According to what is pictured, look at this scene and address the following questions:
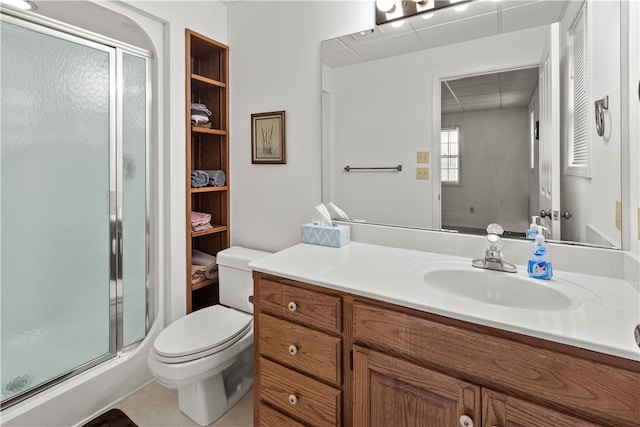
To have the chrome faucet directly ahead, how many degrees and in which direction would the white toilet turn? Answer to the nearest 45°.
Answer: approximately 90° to its left

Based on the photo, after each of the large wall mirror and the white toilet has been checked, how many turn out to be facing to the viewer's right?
0

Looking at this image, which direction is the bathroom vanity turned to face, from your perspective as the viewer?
facing the viewer and to the left of the viewer

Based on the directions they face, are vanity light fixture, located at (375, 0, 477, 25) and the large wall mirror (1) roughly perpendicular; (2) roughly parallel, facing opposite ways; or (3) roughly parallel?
roughly parallel

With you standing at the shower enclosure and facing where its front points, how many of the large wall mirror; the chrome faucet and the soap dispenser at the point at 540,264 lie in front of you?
3

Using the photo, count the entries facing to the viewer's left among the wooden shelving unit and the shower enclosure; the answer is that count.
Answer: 0

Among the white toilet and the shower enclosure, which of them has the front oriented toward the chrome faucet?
the shower enclosure

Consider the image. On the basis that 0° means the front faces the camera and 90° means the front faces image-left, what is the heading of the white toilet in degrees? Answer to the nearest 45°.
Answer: approximately 45°

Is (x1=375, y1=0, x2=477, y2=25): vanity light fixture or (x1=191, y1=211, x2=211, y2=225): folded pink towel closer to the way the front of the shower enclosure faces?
the vanity light fixture

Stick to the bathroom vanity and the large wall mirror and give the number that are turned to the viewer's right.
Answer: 0

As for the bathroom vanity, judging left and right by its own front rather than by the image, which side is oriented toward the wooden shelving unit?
right

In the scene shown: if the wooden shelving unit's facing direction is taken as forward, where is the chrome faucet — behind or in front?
in front

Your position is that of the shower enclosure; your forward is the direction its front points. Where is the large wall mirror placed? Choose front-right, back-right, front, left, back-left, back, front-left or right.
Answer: front
